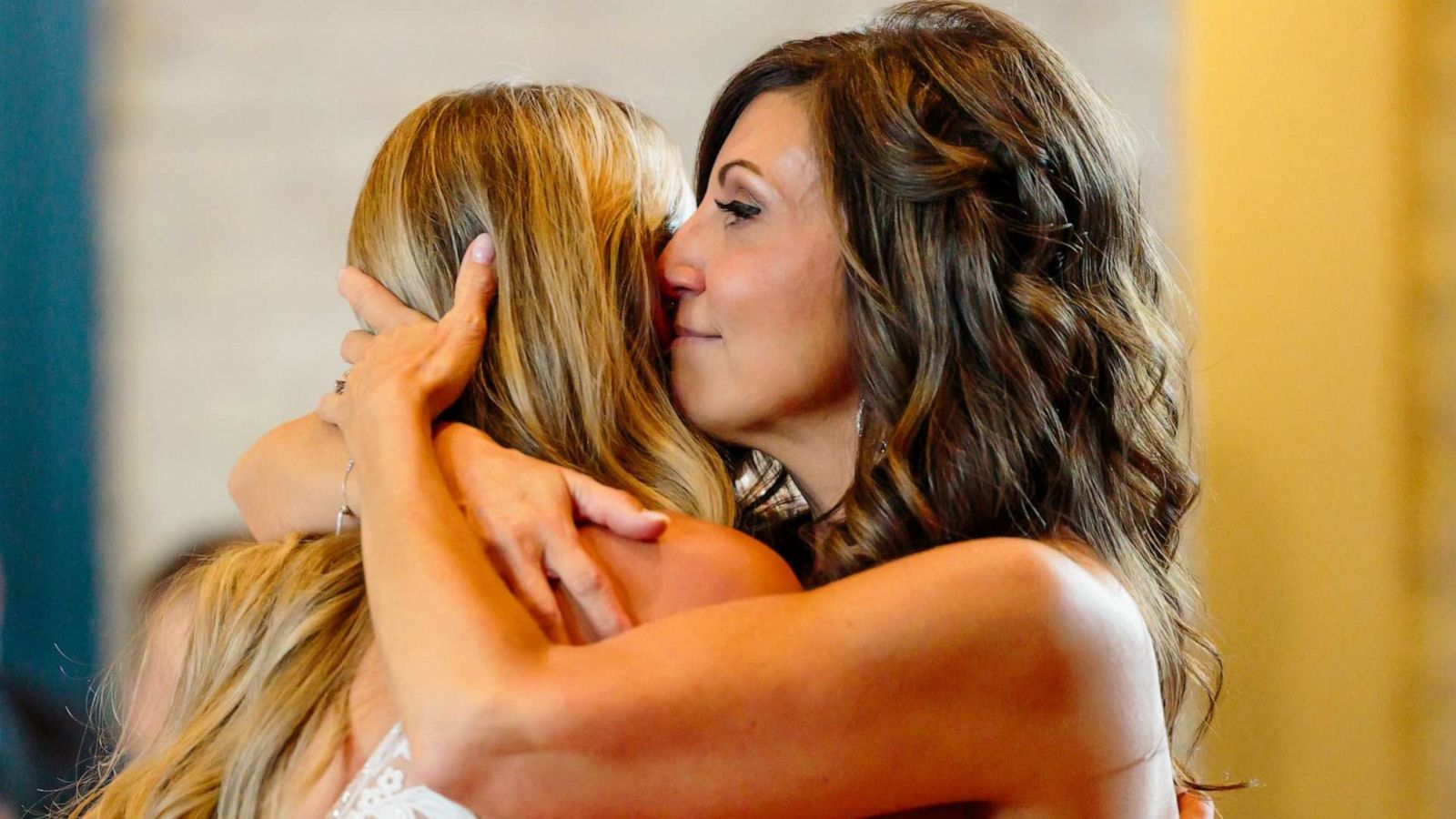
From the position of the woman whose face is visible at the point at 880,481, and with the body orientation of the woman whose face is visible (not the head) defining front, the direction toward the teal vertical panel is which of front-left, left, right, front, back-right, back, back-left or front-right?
front-right

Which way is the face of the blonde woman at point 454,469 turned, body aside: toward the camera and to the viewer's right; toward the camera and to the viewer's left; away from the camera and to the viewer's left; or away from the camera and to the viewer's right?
away from the camera and to the viewer's right

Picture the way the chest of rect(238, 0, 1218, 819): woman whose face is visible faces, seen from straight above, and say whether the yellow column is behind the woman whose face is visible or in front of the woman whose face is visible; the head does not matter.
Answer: behind

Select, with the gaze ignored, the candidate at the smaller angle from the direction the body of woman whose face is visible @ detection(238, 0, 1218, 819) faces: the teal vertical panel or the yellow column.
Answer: the teal vertical panel

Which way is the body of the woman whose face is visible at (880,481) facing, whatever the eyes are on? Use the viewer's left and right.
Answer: facing to the left of the viewer
